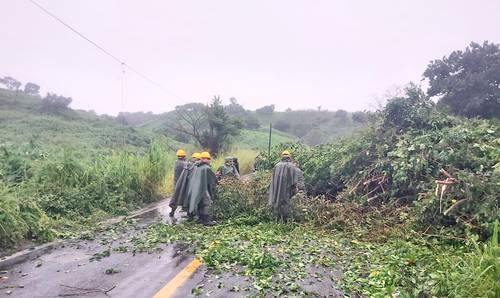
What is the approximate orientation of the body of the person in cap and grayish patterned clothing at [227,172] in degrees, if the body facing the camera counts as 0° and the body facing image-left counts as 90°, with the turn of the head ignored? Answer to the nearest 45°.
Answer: approximately 0°

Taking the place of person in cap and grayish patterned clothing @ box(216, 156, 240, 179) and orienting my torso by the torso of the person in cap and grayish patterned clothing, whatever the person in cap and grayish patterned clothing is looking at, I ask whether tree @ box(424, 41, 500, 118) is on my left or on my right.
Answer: on my left

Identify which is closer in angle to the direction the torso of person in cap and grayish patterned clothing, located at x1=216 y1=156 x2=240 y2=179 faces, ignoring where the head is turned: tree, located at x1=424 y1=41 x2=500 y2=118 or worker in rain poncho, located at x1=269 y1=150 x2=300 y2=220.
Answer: the worker in rain poncho

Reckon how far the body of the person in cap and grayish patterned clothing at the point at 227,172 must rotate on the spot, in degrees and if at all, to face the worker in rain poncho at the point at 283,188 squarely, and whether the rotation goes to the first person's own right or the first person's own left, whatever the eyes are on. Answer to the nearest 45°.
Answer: approximately 45° to the first person's own left

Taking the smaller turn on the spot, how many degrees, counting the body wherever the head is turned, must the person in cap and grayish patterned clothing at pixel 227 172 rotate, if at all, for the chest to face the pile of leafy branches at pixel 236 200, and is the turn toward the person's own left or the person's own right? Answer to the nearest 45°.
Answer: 0° — they already face it

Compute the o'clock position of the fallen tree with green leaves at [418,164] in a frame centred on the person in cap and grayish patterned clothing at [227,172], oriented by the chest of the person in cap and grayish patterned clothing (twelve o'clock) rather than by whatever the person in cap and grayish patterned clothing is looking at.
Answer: The fallen tree with green leaves is roughly at 10 o'clock from the person in cap and grayish patterned clothing.

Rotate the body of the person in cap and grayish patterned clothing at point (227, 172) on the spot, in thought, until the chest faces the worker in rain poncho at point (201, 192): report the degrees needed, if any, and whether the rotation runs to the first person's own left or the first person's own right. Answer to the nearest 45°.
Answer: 0° — they already face them
